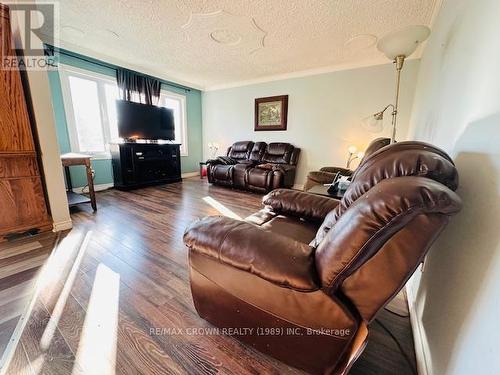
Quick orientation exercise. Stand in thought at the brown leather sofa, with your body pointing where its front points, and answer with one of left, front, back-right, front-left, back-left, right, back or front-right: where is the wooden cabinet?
front

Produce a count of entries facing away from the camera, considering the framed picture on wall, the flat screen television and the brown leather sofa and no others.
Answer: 0

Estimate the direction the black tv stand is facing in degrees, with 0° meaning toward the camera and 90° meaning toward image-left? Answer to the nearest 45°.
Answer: approximately 315°

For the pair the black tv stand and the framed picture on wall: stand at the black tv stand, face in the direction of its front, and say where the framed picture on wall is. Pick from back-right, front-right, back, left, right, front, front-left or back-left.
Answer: front-left

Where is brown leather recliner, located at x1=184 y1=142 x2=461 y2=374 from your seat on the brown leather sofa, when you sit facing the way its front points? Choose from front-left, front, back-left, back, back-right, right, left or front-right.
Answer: front-left

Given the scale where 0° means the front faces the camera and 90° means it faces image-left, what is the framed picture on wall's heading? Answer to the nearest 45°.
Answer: approximately 45°

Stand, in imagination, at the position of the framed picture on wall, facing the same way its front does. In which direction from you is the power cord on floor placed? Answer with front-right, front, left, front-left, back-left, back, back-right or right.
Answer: front-left

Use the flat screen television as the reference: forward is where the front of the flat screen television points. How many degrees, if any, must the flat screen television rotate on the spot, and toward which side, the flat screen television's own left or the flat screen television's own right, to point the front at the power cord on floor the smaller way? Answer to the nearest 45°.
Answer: approximately 45° to the flat screen television's own right

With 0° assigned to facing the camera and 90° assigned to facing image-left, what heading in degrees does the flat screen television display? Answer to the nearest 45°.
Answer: approximately 315°

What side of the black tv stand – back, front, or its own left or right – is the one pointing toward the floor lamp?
front

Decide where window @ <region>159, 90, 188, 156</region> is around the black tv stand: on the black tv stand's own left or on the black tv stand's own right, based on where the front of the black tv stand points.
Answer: on the black tv stand's own left

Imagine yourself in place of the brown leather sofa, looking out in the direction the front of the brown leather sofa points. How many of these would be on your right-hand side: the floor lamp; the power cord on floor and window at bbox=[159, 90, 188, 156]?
1

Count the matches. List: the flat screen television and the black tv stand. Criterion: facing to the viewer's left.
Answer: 0
